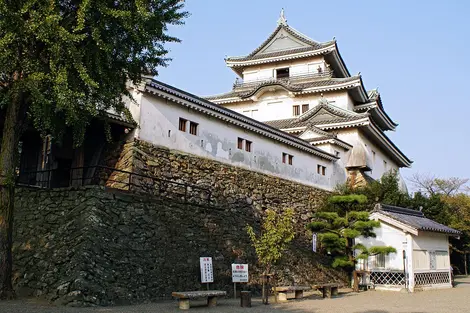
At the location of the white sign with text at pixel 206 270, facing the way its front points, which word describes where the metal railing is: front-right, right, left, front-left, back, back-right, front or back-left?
back-right

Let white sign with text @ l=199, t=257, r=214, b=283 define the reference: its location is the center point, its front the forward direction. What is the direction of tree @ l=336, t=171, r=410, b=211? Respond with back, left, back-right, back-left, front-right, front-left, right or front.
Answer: back-left

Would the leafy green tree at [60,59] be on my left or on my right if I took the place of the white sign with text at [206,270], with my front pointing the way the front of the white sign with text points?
on my right

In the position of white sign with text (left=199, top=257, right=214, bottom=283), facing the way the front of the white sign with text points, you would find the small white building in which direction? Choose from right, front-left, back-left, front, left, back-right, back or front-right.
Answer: back-left

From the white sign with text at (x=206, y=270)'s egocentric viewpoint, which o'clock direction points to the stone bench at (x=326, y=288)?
The stone bench is roughly at 8 o'clock from the white sign with text.

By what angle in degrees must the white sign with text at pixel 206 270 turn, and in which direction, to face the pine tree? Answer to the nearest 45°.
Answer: approximately 135° to its left

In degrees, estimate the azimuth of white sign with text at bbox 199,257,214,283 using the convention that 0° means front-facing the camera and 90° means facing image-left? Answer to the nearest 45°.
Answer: approximately 0°
